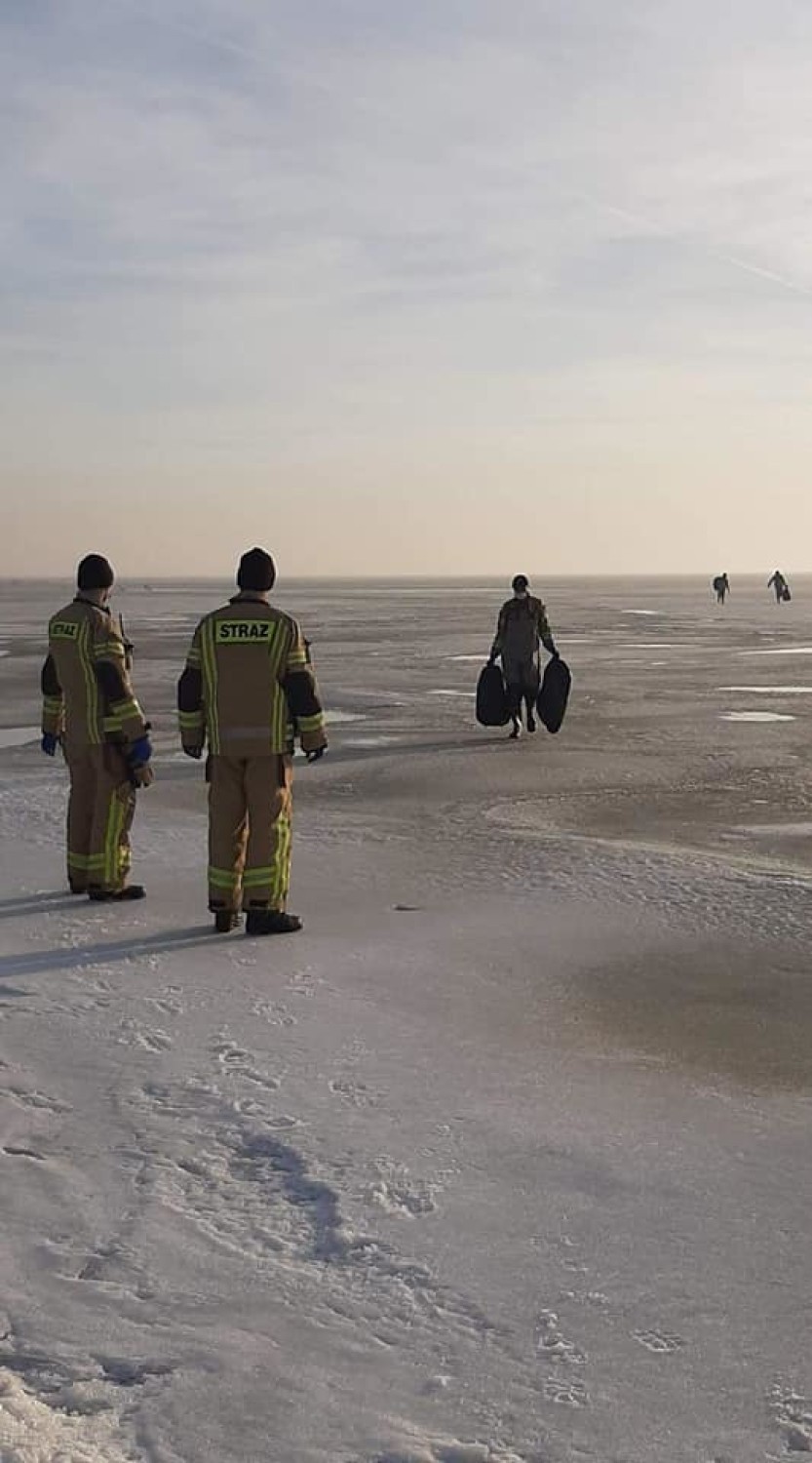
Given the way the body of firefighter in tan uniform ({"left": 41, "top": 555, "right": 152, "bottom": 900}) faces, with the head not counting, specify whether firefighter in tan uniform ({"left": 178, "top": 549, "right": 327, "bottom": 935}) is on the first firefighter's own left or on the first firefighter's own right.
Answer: on the first firefighter's own right

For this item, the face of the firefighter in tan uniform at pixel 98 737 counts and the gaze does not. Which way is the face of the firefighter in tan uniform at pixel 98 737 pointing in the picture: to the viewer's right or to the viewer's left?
to the viewer's right

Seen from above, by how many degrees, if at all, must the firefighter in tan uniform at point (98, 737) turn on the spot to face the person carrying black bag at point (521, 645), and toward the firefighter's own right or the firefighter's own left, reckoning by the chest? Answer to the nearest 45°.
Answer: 0° — they already face them

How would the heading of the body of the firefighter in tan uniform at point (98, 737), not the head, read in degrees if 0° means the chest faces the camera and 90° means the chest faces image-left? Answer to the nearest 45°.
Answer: approximately 225°

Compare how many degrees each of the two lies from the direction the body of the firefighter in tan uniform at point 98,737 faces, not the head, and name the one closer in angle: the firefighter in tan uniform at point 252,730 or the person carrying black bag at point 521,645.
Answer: the person carrying black bag

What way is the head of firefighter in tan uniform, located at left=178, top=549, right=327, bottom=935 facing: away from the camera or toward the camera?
away from the camera
